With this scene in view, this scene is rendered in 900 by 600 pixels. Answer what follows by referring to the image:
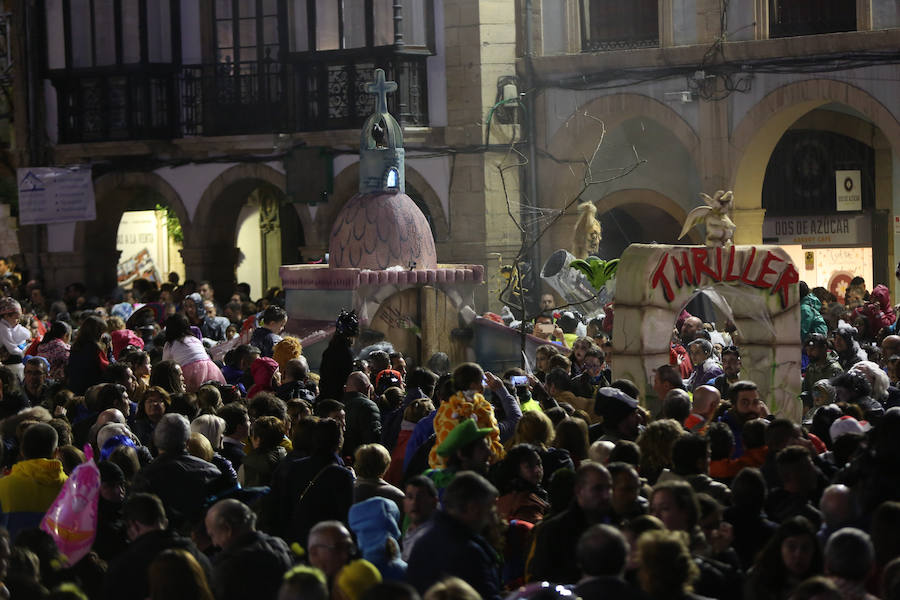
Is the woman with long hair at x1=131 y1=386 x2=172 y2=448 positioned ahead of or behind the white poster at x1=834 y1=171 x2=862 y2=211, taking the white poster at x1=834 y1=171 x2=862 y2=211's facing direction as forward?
ahead

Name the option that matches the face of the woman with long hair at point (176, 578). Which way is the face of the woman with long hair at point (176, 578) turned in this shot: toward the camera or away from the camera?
away from the camera

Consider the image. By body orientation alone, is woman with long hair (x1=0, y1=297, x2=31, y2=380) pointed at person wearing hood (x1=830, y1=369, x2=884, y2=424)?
no

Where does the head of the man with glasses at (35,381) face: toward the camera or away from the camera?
toward the camera

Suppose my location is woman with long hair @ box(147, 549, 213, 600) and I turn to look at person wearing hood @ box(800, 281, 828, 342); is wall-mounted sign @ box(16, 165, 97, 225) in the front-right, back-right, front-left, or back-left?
front-left

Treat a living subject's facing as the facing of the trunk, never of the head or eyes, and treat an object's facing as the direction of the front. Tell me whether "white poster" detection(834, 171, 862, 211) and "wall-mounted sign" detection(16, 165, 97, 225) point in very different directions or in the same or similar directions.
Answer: same or similar directions

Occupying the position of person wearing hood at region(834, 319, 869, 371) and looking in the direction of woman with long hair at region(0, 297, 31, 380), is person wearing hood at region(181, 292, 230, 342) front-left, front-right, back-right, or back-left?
front-right

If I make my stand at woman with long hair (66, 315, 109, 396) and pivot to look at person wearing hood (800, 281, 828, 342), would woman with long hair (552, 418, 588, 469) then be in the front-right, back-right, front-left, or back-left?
front-right

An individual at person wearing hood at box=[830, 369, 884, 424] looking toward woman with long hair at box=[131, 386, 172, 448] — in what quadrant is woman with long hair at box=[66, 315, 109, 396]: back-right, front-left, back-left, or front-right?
front-right

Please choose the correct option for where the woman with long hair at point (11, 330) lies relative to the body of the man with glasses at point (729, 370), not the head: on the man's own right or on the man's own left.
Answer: on the man's own right

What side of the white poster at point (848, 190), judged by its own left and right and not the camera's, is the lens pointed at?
front

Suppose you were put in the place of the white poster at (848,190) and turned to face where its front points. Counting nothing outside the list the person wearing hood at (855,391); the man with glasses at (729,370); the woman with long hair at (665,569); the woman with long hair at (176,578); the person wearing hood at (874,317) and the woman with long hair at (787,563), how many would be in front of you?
6

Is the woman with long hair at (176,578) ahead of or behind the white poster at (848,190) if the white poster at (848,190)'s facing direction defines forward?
ahead
